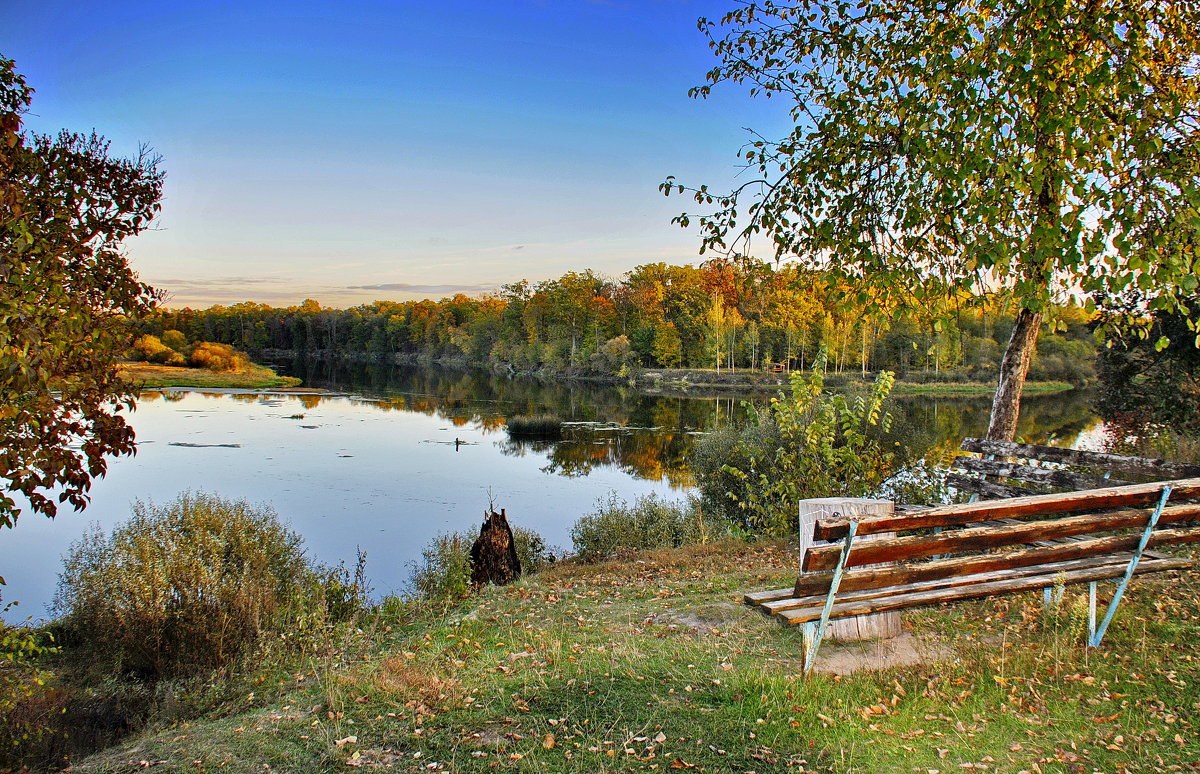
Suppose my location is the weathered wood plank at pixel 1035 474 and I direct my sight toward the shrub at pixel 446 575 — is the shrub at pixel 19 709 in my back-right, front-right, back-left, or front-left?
front-left

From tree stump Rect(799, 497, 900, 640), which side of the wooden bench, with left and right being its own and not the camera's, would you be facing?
front

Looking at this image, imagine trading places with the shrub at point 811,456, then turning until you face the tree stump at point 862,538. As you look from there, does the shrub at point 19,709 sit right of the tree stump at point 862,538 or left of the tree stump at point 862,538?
right

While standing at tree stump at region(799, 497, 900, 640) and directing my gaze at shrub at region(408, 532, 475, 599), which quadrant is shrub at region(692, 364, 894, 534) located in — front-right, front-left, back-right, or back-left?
front-right

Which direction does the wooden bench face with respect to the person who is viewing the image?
facing away from the viewer and to the left of the viewer

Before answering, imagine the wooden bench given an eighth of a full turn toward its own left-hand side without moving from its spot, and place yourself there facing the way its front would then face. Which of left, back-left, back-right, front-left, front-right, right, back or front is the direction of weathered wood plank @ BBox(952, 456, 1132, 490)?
right

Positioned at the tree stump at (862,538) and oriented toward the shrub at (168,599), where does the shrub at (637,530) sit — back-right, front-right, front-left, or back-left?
front-right
